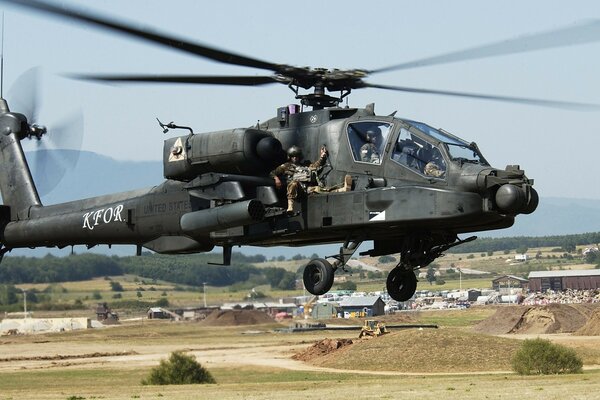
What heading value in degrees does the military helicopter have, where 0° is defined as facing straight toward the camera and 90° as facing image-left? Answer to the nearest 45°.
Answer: approximately 315°
